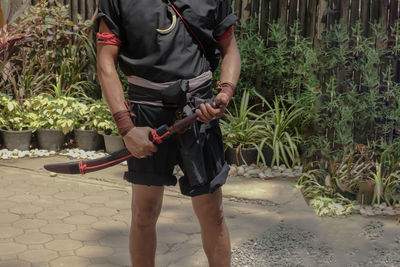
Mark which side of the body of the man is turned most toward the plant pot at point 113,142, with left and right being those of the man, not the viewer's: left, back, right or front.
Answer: back

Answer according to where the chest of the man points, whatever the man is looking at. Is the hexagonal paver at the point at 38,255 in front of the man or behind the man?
behind

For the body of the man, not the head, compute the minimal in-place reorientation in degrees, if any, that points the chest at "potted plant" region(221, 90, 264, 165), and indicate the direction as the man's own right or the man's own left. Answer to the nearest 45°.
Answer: approximately 180°

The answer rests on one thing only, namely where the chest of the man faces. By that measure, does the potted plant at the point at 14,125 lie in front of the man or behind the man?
behind

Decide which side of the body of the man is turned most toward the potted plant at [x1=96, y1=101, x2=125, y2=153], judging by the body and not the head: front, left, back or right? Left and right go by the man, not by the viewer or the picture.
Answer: back

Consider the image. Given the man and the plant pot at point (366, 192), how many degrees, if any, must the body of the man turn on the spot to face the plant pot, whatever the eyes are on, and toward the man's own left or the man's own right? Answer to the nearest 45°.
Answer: approximately 135° to the man's own left

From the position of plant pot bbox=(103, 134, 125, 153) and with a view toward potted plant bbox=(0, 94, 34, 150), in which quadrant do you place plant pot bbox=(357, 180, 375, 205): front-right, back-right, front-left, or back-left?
back-left

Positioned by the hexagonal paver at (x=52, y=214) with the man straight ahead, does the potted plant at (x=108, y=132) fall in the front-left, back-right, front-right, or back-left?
back-left

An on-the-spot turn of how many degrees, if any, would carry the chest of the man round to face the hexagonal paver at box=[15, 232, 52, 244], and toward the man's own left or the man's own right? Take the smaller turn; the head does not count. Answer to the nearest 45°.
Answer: approximately 135° to the man's own right

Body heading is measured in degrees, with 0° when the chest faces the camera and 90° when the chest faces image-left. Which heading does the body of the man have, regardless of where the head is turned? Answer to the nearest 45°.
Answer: approximately 0°

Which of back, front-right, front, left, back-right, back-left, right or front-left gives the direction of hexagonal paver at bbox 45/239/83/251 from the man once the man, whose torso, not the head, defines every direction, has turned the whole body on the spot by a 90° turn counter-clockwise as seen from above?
back-left

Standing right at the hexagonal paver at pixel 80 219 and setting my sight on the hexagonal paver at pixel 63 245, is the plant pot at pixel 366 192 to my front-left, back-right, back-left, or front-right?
back-left
